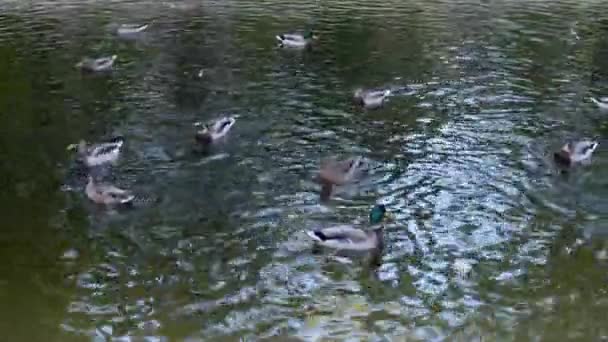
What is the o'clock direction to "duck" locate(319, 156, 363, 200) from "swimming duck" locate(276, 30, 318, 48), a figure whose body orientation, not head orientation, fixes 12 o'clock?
The duck is roughly at 3 o'clock from the swimming duck.

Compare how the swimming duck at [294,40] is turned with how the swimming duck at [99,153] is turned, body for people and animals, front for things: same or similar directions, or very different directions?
very different directions

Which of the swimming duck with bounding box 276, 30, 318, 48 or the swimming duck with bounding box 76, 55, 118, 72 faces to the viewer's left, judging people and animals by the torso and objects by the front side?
the swimming duck with bounding box 76, 55, 118, 72

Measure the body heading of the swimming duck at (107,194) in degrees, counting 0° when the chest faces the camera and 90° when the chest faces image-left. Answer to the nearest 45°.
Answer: approximately 90°

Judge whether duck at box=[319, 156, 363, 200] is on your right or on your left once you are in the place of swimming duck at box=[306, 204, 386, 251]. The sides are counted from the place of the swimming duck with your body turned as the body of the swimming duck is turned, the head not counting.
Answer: on your left

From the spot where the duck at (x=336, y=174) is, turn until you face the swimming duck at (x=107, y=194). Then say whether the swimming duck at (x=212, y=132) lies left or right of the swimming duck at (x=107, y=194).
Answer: right

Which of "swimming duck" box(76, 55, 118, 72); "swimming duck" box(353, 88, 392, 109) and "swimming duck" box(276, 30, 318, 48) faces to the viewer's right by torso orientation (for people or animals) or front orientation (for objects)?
"swimming duck" box(276, 30, 318, 48)

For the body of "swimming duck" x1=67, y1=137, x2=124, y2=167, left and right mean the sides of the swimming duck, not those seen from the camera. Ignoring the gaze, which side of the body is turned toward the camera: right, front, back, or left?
left

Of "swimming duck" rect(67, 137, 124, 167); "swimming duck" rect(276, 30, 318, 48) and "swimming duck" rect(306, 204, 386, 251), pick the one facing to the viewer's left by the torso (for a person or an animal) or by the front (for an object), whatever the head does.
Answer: "swimming duck" rect(67, 137, 124, 167)

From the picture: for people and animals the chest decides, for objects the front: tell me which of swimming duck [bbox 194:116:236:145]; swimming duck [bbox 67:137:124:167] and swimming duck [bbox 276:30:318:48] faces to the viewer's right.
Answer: swimming duck [bbox 276:30:318:48]

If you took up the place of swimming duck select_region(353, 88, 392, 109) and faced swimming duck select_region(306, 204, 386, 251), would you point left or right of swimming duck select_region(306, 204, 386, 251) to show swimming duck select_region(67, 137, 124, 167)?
right

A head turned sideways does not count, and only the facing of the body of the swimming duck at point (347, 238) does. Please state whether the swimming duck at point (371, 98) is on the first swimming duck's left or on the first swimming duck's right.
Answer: on the first swimming duck's left

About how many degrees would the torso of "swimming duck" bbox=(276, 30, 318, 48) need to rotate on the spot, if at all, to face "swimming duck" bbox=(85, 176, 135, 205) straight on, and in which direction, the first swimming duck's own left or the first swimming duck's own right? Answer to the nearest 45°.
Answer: approximately 90° to the first swimming duck's own right
